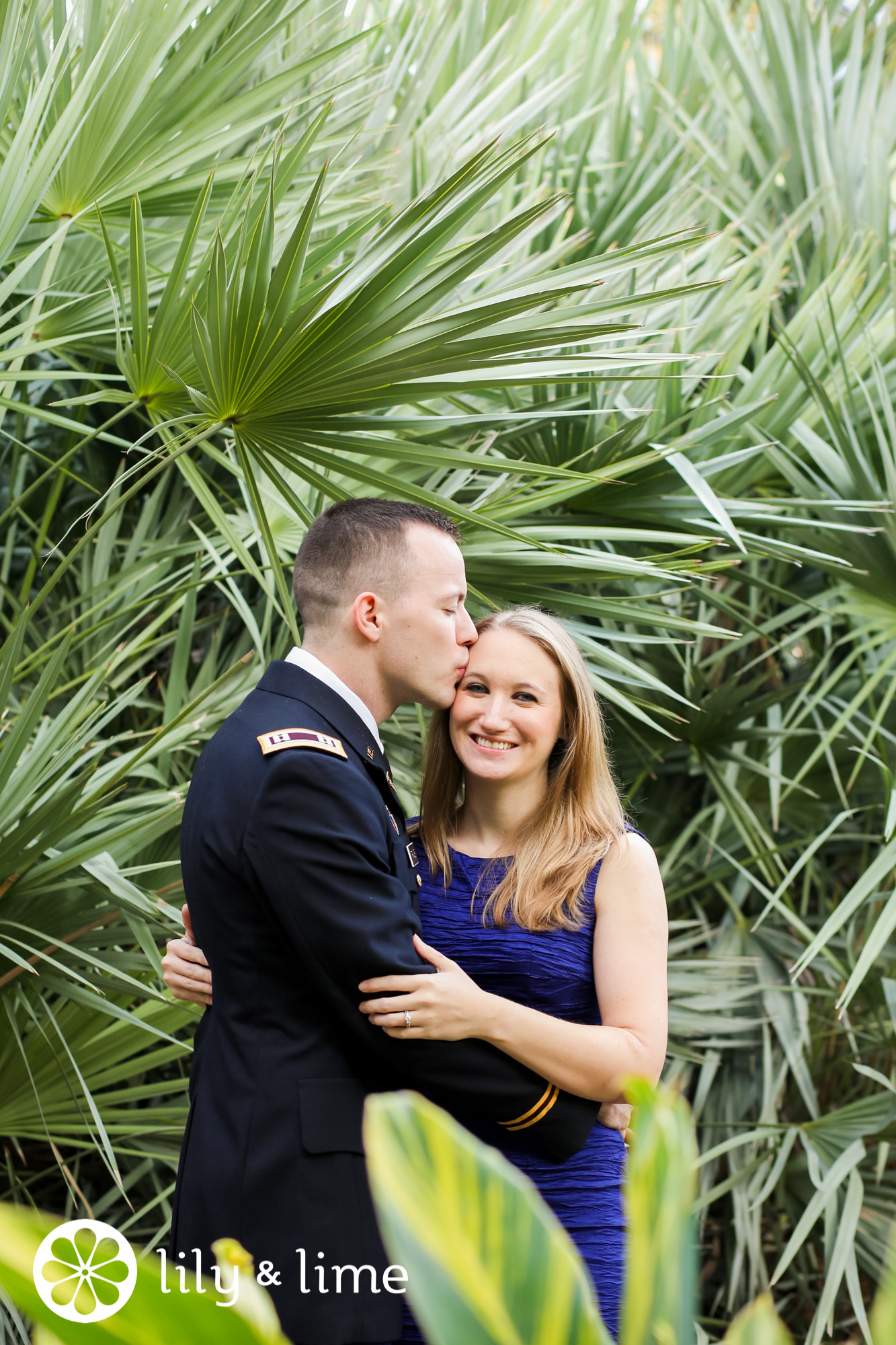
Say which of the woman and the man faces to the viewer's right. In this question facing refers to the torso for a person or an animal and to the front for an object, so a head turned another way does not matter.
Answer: the man

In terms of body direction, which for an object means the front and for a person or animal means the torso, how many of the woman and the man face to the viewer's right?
1

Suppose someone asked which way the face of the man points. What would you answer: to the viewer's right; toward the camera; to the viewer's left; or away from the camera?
to the viewer's right

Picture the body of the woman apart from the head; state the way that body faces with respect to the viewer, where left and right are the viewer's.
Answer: facing the viewer and to the left of the viewer

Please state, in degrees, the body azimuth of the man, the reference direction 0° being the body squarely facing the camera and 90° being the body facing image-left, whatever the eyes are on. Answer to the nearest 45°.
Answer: approximately 270°
